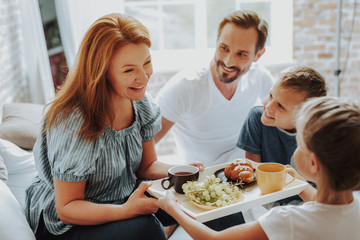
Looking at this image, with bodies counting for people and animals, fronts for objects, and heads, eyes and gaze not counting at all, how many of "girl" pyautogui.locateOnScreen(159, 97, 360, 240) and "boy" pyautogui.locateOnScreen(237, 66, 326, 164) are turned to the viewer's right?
0

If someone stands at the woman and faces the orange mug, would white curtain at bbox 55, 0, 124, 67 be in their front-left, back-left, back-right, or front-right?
back-left

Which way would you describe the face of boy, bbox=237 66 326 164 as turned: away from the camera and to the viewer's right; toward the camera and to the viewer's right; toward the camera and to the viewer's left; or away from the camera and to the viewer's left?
toward the camera and to the viewer's left

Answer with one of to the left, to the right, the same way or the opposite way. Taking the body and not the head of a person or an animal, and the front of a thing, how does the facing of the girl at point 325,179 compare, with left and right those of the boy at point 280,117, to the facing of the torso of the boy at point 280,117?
to the right

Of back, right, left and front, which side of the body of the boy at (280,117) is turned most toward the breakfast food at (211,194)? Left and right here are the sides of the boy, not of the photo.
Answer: front

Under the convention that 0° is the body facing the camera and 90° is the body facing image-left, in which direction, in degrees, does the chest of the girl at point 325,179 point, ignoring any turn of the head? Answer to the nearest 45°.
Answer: approximately 135°

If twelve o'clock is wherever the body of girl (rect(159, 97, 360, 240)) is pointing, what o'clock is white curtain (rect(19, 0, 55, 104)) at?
The white curtain is roughly at 12 o'clock from the girl.

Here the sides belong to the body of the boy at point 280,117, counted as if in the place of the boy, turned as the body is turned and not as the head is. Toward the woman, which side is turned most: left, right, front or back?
front

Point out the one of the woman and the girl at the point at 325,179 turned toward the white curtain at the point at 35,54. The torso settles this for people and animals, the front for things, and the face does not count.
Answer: the girl

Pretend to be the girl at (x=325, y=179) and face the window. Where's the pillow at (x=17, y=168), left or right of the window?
left

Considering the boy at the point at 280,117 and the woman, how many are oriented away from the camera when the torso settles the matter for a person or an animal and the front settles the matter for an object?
0

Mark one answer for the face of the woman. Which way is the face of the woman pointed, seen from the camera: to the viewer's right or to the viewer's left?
to the viewer's right

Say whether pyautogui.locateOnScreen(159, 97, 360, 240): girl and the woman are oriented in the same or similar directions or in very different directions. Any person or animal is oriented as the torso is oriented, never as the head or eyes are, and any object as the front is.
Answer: very different directions

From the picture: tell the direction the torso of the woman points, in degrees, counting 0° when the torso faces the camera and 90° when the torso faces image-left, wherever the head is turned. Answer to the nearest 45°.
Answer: approximately 315°

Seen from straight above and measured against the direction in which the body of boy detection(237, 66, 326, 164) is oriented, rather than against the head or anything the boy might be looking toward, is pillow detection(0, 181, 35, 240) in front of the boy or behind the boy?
in front
